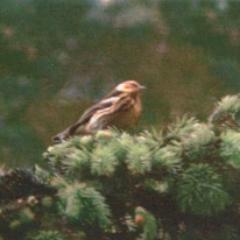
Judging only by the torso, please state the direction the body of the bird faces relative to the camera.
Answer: to the viewer's right
